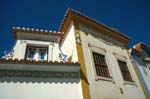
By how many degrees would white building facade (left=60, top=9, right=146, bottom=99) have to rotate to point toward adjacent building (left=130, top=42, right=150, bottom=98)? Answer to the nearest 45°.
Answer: approximately 90° to its left

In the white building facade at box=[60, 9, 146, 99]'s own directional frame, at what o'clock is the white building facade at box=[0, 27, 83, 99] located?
the white building facade at box=[0, 27, 83, 99] is roughly at 3 o'clock from the white building facade at box=[60, 9, 146, 99].

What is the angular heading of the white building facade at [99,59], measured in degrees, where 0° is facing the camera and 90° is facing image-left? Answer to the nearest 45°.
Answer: approximately 315°

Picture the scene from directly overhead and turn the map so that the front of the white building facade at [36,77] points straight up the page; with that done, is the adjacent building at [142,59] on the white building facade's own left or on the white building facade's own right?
on the white building facade's own left

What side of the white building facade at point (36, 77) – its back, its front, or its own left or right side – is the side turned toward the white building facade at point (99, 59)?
left
